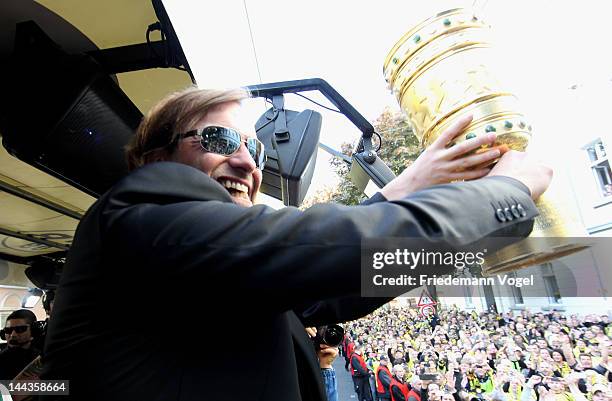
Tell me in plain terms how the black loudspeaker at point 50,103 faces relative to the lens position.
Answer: facing the viewer and to the right of the viewer

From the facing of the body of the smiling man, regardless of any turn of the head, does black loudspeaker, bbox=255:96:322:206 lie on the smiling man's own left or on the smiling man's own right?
on the smiling man's own left

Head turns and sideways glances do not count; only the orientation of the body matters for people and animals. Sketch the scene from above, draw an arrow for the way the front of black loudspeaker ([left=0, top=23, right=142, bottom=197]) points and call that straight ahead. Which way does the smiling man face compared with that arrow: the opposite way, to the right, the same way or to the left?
the same way

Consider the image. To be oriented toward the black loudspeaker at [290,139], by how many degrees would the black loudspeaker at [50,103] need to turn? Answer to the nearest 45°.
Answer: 0° — it already faces it

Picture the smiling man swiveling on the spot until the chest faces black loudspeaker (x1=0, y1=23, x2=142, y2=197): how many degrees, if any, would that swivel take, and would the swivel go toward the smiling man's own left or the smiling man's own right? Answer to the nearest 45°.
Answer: approximately 135° to the smiling man's own left

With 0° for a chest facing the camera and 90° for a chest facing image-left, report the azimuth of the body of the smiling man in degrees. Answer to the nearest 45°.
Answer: approximately 270°

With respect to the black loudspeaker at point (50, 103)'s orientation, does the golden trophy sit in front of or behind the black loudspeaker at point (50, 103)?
in front

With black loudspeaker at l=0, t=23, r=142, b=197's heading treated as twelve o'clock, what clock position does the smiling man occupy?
The smiling man is roughly at 1 o'clock from the black loudspeaker.

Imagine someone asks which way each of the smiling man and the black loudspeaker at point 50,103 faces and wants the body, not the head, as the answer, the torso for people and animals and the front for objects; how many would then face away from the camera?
0
